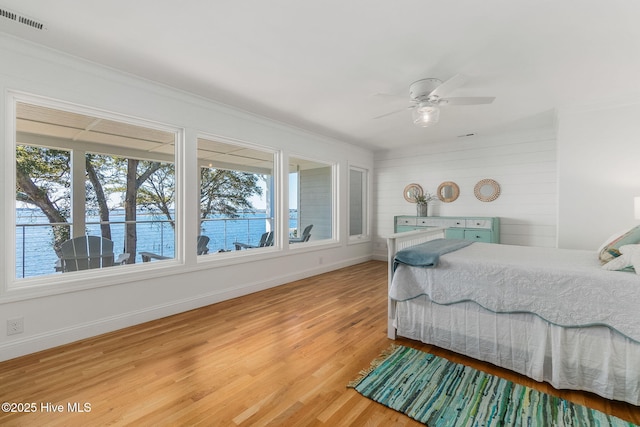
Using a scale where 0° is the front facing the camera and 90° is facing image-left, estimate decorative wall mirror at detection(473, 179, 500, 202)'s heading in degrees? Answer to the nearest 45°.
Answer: approximately 0°

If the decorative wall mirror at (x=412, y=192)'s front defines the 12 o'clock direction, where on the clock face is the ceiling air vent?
The ceiling air vent is roughly at 1 o'clock from the decorative wall mirror.

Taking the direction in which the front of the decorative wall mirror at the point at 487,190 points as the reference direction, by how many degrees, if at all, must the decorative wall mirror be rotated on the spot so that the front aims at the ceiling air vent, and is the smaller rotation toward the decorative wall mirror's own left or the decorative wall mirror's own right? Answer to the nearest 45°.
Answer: approximately 45° to the decorative wall mirror's own right

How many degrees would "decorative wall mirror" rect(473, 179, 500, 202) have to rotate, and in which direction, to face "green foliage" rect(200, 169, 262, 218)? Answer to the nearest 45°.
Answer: approximately 45° to its right

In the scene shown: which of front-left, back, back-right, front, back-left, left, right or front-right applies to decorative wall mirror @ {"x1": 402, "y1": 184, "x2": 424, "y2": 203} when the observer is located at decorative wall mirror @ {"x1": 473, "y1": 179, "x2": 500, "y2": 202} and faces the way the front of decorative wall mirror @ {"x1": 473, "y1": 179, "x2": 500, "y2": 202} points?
right

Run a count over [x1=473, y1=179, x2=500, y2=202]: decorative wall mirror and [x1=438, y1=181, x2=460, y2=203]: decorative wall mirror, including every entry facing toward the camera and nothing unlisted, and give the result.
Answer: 2

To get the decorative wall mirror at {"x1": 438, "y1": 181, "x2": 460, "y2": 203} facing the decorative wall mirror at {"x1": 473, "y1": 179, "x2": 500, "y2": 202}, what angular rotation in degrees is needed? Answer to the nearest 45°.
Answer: approximately 90° to its left

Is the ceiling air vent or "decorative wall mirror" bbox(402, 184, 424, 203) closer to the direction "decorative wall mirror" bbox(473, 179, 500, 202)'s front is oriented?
the ceiling air vent

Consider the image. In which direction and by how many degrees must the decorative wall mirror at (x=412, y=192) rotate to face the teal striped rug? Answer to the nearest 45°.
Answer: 0° — it already faces it

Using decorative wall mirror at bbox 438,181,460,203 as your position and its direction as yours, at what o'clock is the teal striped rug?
The teal striped rug is roughly at 12 o'clock from the decorative wall mirror.

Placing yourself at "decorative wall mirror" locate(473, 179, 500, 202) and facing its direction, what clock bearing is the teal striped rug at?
The teal striped rug is roughly at 12 o'clock from the decorative wall mirror.

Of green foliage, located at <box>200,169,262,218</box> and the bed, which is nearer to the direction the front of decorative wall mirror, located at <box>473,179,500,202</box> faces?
the bed

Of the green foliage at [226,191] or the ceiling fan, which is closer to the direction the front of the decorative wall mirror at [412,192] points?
the ceiling fan

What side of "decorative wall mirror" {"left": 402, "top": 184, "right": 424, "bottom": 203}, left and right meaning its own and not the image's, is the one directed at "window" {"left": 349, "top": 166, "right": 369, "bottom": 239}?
right
